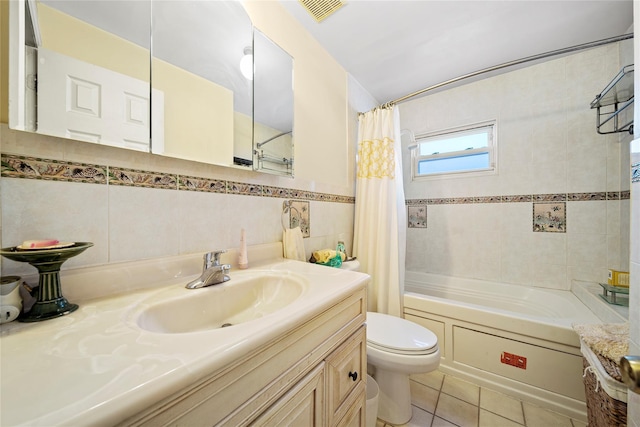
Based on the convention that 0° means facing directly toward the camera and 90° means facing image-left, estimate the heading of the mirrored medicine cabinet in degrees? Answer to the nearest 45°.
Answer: approximately 315°

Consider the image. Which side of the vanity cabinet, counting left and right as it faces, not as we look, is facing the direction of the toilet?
left

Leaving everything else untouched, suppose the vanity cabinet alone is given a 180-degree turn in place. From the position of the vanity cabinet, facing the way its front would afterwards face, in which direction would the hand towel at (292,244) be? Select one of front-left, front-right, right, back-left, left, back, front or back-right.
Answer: front-right

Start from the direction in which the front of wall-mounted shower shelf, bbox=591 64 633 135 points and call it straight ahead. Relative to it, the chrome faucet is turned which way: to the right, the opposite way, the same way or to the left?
the opposite way

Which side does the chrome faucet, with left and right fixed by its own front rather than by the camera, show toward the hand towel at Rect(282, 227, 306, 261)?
left

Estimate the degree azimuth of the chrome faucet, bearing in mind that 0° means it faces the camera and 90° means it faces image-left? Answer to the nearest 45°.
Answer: approximately 315°

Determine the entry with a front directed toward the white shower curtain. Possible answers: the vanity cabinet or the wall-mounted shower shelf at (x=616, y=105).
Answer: the wall-mounted shower shelf

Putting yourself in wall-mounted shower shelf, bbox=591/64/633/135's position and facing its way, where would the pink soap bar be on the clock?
The pink soap bar is roughly at 11 o'clock from the wall-mounted shower shelf.
